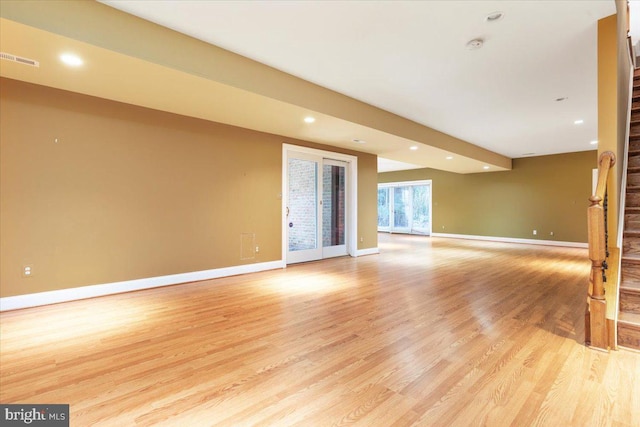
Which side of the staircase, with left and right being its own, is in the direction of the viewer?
front

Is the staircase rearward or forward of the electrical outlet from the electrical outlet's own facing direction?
forward

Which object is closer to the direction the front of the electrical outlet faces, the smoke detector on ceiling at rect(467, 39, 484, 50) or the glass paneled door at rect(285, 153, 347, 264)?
the smoke detector on ceiling

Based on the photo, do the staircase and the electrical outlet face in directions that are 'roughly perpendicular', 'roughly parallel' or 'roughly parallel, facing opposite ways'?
roughly perpendicular

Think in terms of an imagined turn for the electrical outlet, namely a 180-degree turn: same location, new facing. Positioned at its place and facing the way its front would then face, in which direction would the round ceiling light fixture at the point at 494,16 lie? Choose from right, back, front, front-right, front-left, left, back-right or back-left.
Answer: back-right

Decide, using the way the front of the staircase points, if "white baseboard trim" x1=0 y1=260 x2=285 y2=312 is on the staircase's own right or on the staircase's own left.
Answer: on the staircase's own right

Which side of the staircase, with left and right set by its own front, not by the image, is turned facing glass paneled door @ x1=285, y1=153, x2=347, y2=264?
right

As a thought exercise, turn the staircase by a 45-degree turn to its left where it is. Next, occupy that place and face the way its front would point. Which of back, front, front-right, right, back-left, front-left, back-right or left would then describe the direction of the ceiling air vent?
right
